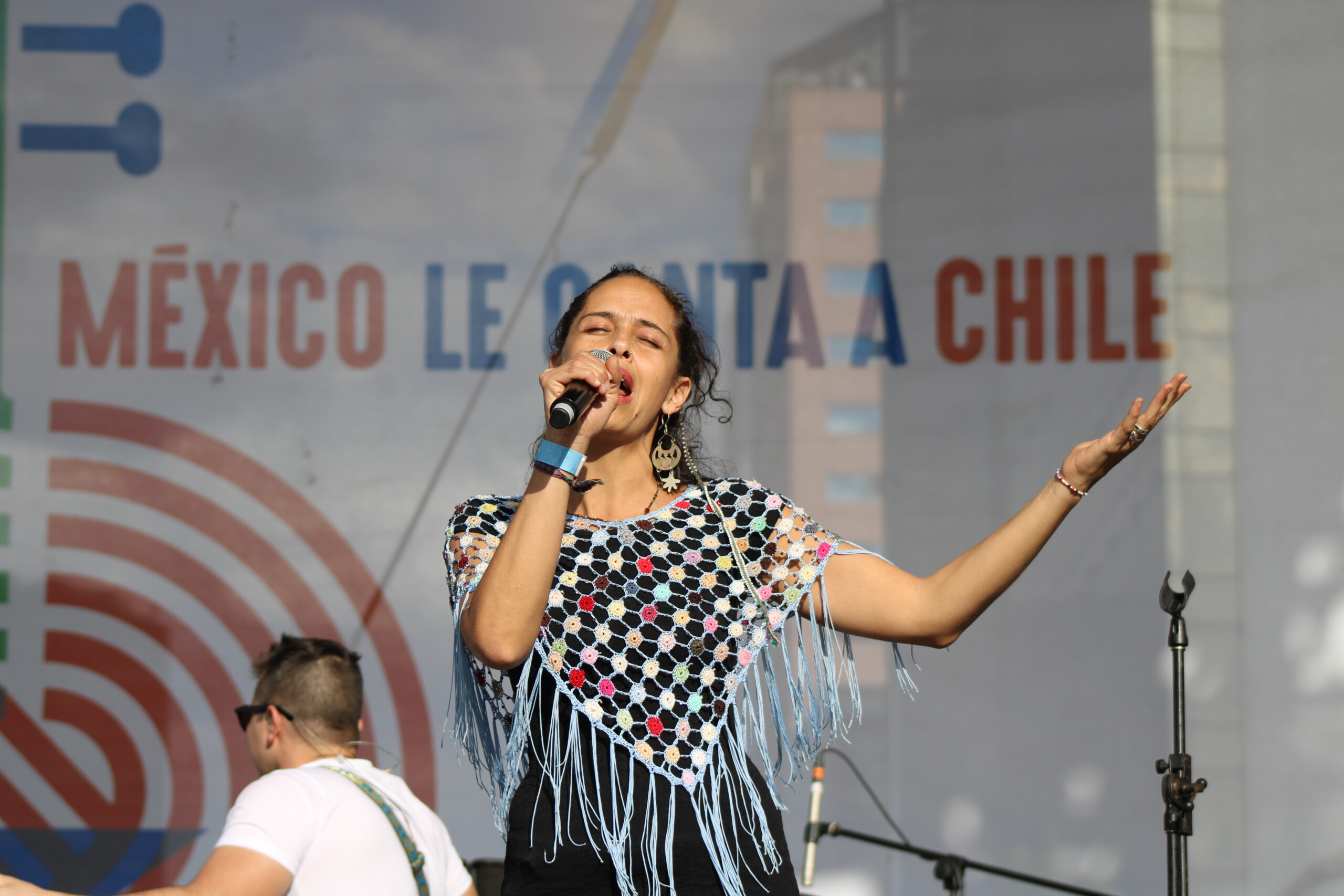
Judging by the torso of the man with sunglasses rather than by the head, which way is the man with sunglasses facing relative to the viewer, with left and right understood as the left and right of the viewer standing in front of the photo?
facing away from the viewer and to the left of the viewer

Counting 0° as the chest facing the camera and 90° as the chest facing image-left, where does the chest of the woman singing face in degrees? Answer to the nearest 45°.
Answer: approximately 0°

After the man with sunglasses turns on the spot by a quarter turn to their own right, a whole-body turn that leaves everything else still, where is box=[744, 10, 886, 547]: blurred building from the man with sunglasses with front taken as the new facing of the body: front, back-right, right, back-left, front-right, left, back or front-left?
front

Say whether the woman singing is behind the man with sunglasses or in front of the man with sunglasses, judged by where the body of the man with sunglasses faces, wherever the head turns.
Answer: behind

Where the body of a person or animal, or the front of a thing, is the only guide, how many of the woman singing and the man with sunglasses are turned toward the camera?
1

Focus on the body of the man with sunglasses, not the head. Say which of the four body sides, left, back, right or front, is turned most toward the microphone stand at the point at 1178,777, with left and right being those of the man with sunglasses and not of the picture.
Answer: back

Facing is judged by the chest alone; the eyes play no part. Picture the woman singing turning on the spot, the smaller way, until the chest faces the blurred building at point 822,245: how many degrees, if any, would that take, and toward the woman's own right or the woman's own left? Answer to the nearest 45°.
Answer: approximately 180°
